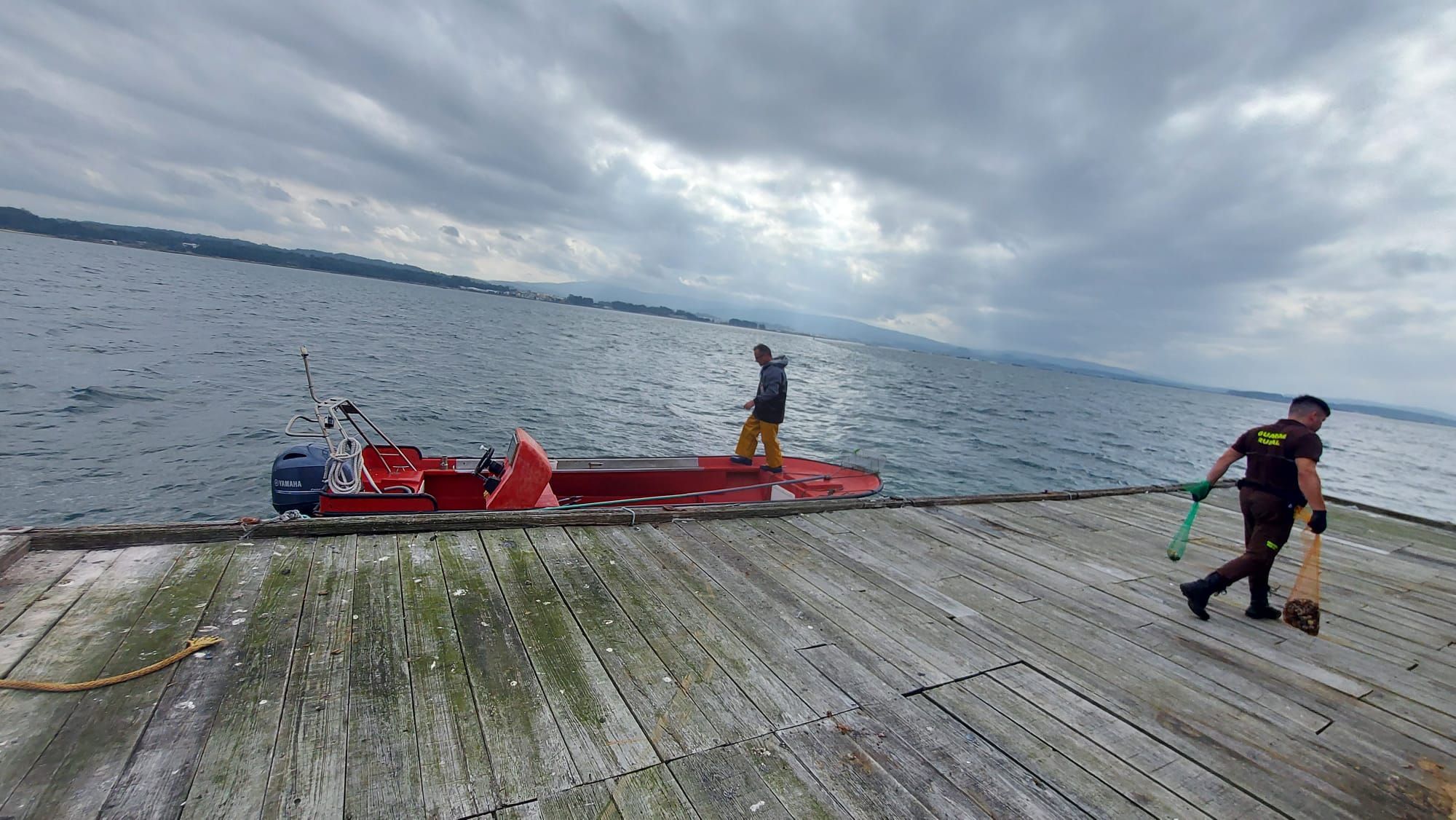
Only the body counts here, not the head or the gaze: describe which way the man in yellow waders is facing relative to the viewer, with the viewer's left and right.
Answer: facing to the left of the viewer

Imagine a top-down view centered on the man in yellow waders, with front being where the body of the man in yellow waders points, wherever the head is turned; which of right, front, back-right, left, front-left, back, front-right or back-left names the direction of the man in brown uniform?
back-left

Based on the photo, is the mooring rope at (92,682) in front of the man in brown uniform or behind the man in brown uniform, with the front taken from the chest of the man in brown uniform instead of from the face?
behind

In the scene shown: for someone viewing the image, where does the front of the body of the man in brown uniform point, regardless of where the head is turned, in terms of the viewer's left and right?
facing away from the viewer and to the right of the viewer

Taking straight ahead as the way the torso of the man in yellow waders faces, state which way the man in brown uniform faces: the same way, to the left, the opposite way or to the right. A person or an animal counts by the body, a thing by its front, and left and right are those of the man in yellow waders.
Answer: the opposite way

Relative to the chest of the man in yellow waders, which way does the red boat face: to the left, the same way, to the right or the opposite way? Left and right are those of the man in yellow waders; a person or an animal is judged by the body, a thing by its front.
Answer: the opposite way

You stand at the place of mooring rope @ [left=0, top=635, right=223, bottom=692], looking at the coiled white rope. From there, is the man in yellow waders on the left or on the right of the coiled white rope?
right

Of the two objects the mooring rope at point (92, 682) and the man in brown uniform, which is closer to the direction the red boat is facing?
the man in brown uniform

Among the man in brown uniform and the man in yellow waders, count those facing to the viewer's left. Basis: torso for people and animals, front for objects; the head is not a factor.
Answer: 1

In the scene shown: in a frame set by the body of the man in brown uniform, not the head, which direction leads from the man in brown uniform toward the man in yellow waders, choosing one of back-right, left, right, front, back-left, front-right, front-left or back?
back-left

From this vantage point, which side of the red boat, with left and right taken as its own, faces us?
right
